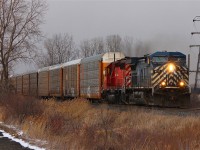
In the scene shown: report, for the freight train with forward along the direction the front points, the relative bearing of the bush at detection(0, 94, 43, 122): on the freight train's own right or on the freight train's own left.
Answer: on the freight train's own right

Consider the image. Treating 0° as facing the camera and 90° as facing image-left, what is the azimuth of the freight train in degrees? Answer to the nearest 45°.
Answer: approximately 315°
